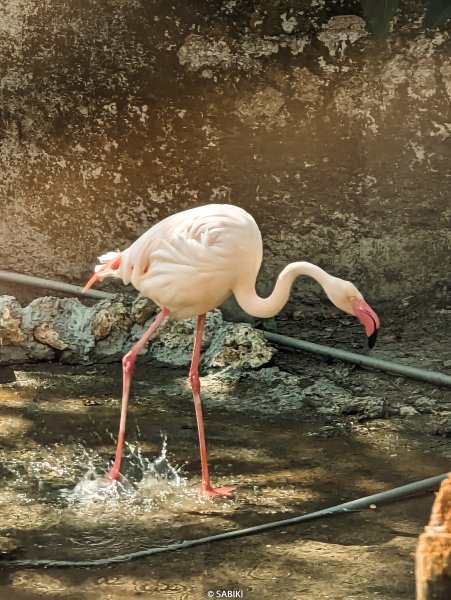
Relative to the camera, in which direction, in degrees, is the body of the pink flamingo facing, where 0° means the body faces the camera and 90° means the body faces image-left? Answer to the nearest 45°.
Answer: approximately 270°

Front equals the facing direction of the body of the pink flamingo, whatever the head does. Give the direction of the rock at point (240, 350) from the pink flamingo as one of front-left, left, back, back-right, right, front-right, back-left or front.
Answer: left

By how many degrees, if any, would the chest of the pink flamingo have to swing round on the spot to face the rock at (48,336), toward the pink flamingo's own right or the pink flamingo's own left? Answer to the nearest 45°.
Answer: approximately 135° to the pink flamingo's own left

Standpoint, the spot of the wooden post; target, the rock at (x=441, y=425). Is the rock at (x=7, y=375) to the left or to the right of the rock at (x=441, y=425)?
left

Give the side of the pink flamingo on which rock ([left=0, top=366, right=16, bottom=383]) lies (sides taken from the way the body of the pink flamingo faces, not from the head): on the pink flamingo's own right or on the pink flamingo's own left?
on the pink flamingo's own left

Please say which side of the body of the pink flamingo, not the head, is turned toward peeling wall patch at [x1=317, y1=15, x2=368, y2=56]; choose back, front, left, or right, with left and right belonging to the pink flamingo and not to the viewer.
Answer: left

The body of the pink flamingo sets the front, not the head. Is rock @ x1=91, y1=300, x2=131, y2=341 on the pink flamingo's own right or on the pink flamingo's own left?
on the pink flamingo's own left
